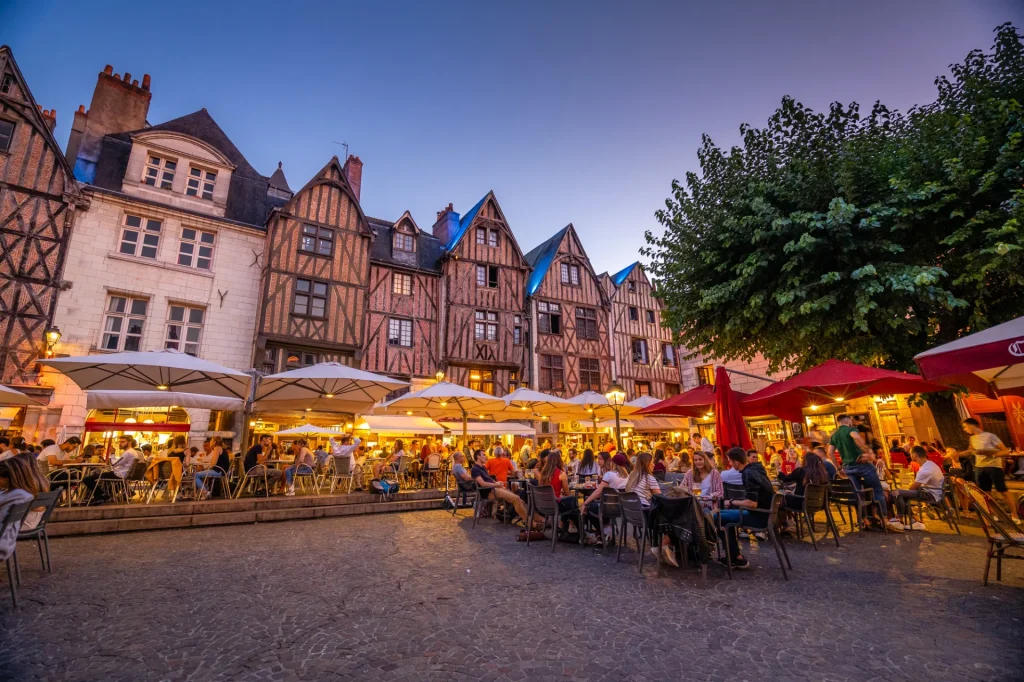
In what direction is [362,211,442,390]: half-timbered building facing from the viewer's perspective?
toward the camera

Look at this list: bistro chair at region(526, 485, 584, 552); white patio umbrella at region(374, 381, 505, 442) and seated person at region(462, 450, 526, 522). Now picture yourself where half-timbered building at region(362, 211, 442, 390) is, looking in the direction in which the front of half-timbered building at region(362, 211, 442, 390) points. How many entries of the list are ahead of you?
3

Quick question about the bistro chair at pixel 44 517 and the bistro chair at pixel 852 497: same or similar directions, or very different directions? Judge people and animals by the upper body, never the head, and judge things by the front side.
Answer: very different directions

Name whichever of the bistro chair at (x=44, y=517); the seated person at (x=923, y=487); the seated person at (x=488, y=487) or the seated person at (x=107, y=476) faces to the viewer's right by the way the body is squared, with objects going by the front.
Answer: the seated person at (x=488, y=487)

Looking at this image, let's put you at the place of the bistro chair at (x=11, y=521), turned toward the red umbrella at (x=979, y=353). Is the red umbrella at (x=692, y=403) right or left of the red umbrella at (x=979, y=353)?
left

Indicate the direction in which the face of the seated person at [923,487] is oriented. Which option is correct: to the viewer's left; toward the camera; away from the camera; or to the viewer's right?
to the viewer's left

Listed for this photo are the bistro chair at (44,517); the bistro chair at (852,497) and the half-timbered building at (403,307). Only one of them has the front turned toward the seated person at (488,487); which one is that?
the half-timbered building

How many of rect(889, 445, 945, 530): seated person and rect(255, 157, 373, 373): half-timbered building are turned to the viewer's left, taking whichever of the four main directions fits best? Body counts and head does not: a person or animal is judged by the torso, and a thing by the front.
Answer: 1

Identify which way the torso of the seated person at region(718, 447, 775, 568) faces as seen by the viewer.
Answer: to the viewer's left

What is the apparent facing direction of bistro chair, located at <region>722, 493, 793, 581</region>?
to the viewer's left

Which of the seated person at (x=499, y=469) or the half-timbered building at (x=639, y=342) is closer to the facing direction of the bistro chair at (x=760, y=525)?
the seated person

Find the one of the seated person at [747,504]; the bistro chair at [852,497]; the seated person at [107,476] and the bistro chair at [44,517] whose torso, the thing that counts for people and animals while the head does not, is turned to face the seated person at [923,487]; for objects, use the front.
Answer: the bistro chair at [852,497]

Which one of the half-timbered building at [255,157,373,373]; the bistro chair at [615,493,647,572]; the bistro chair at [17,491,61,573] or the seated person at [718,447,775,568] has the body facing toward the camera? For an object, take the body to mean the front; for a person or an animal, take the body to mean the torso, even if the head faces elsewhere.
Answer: the half-timbered building

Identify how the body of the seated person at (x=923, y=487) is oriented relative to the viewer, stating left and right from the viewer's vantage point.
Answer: facing to the left of the viewer

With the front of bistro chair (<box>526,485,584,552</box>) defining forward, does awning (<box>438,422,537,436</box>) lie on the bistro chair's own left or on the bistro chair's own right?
on the bistro chair's own left

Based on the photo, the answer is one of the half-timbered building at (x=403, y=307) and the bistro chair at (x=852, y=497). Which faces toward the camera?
the half-timbered building
